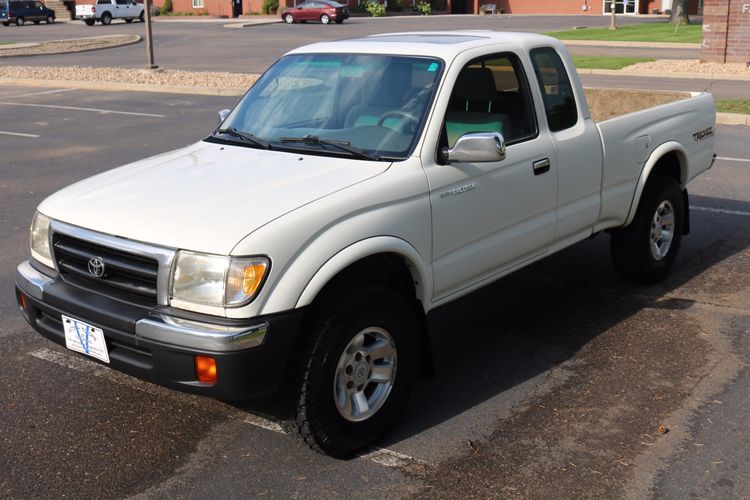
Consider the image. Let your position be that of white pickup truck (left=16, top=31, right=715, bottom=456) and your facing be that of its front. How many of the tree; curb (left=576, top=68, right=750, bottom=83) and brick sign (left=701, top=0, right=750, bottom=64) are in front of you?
0

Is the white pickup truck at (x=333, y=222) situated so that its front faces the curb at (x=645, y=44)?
no

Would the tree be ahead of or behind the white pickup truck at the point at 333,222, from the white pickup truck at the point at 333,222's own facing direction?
behind

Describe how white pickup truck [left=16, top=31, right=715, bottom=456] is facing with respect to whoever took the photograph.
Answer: facing the viewer and to the left of the viewer

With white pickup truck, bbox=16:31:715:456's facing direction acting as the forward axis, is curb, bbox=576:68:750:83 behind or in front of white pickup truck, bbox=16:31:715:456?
behind

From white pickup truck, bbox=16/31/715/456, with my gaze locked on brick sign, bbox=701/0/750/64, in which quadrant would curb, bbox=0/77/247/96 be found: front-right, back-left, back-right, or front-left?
front-left

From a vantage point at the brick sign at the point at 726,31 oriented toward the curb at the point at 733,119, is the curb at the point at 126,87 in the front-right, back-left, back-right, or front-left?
front-right

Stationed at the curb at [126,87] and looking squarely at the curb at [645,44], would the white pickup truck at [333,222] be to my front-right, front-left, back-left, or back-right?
back-right

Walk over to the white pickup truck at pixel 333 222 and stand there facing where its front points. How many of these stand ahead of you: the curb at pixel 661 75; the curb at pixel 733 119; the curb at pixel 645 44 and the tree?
0

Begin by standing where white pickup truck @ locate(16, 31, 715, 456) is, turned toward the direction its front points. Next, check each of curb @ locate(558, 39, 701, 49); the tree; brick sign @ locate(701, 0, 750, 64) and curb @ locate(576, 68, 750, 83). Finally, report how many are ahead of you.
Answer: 0

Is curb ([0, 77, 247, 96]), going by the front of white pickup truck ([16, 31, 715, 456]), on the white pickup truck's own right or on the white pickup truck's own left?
on the white pickup truck's own right

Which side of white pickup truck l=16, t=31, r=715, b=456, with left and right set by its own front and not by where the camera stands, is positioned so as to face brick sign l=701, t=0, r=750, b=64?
back

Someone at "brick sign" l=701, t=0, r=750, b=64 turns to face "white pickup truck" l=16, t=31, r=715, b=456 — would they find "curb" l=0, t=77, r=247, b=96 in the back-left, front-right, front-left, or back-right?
front-right

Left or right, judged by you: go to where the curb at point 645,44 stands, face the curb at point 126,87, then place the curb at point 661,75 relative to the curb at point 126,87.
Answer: left

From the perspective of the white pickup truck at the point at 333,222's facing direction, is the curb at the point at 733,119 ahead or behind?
behind
